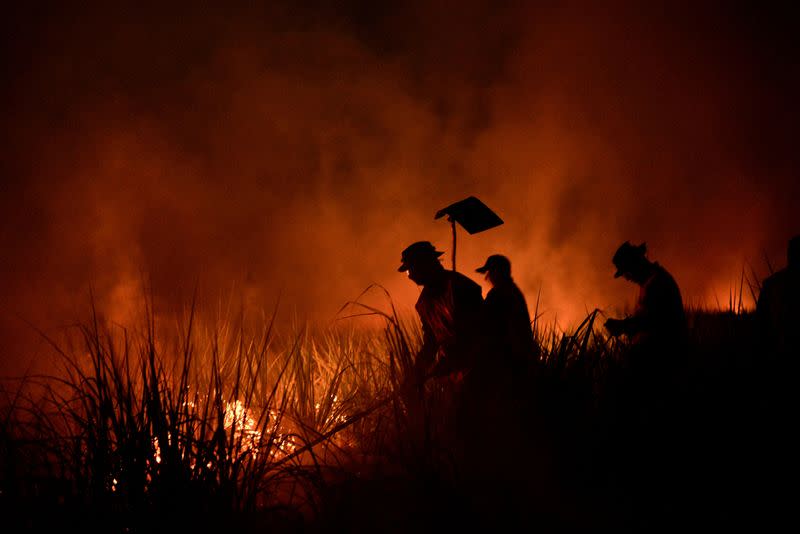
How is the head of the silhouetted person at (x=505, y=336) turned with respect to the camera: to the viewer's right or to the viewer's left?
to the viewer's left

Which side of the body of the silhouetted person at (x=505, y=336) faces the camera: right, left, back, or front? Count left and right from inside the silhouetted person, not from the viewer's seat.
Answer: left

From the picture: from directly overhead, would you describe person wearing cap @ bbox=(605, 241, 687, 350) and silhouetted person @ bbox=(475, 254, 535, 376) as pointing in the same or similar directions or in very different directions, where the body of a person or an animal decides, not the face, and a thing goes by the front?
same or similar directions

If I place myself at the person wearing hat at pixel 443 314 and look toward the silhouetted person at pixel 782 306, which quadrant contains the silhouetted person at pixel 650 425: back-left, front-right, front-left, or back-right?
front-right

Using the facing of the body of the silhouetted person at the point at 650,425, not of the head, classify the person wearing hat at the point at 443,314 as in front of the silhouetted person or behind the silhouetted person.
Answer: in front

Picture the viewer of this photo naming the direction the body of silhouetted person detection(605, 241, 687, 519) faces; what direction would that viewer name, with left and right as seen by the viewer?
facing to the left of the viewer

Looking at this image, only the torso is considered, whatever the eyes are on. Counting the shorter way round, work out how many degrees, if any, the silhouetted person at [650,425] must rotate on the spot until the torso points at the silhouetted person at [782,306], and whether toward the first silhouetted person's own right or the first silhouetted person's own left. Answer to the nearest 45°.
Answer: approximately 135° to the first silhouetted person's own right

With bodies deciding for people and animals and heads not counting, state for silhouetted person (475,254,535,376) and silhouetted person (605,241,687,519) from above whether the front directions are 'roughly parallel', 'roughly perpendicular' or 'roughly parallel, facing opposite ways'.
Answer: roughly parallel

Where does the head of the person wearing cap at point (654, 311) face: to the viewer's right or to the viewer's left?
to the viewer's left
